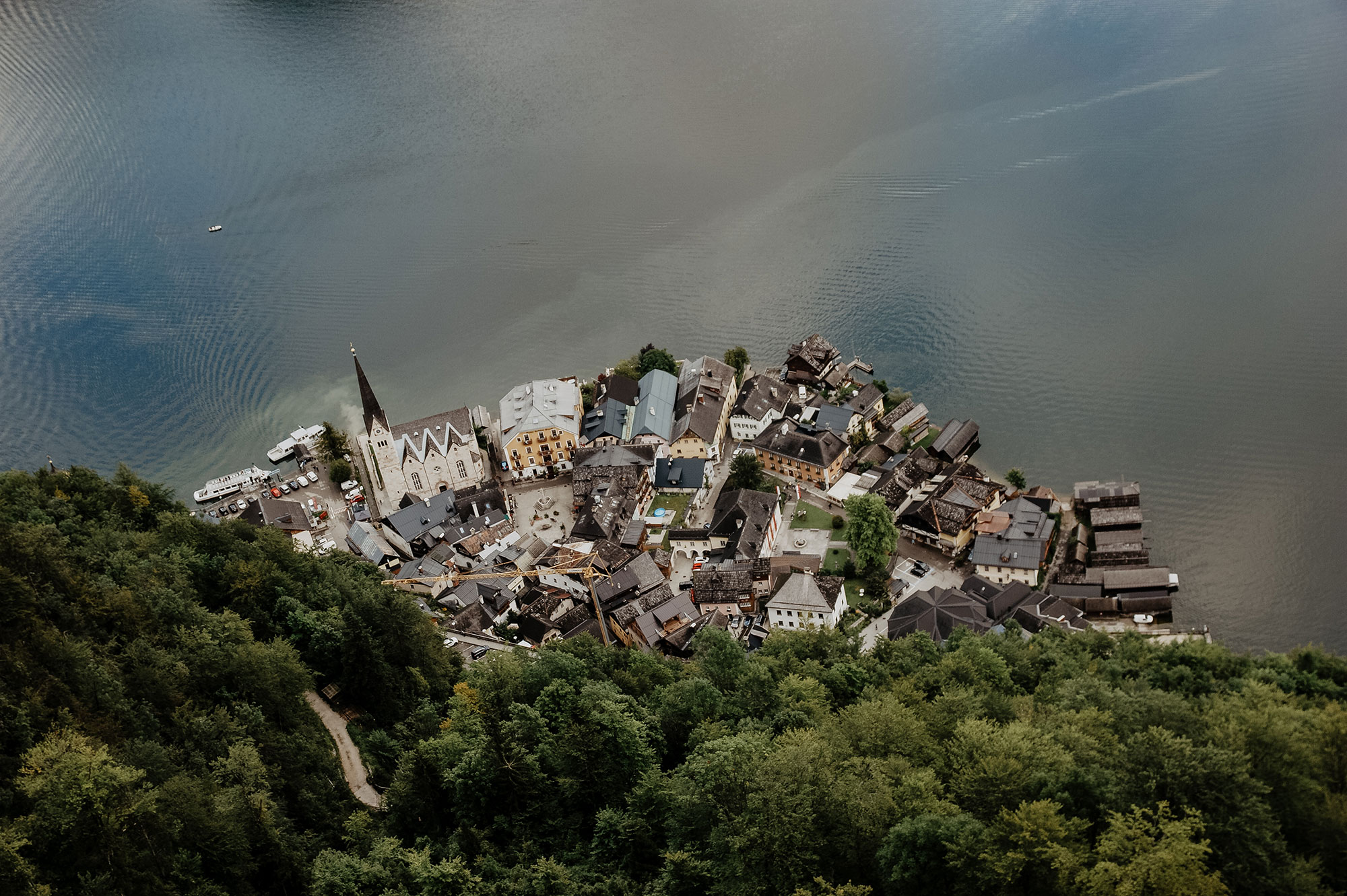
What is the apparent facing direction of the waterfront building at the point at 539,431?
toward the camera

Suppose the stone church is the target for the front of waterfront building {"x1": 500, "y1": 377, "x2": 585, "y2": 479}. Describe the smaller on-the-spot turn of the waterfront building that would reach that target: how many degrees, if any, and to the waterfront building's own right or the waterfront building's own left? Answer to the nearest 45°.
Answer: approximately 90° to the waterfront building's own right

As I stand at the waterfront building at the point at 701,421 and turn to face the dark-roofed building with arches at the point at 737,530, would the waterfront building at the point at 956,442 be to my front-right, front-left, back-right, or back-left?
front-left

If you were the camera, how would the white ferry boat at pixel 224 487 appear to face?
facing the viewer and to the left of the viewer

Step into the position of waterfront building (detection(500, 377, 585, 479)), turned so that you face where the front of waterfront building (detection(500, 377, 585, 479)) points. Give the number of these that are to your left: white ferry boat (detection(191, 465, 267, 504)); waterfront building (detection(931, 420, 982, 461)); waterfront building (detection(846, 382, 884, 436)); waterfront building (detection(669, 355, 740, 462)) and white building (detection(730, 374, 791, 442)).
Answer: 4

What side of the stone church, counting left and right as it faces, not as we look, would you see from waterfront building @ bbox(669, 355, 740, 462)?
left

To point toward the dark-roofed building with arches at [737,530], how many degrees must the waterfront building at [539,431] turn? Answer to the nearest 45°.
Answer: approximately 45° to its left

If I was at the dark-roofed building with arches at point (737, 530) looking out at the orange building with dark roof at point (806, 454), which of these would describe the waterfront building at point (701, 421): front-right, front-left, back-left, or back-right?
front-left

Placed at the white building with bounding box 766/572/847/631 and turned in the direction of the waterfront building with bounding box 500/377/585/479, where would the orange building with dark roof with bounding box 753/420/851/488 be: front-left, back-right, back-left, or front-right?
front-right

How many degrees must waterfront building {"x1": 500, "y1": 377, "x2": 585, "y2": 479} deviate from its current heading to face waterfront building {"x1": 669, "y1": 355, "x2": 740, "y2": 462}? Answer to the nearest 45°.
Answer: approximately 90° to its left
